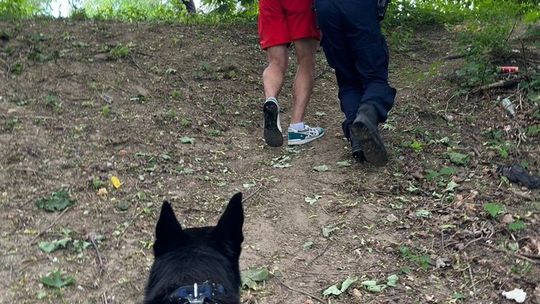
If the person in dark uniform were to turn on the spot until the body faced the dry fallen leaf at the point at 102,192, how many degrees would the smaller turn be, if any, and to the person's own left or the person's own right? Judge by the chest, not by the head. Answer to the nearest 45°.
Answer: approximately 90° to the person's own left

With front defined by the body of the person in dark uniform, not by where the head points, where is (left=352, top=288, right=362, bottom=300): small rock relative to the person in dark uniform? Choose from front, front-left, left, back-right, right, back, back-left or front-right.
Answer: back

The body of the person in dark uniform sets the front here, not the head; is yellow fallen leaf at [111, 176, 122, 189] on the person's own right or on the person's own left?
on the person's own left

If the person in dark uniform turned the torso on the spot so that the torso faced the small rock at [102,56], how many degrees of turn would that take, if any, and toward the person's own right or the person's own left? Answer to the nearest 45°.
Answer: approximately 45° to the person's own left

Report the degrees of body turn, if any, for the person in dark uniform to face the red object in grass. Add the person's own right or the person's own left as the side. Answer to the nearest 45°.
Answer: approximately 45° to the person's own right

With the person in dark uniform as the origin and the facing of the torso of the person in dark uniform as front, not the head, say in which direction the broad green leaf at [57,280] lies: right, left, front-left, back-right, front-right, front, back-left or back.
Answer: back-left

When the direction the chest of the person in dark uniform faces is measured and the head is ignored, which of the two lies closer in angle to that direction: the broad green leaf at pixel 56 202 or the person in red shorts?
the person in red shorts

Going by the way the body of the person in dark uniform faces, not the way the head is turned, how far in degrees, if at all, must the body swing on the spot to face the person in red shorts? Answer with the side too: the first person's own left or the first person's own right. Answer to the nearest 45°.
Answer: approximately 45° to the first person's own left

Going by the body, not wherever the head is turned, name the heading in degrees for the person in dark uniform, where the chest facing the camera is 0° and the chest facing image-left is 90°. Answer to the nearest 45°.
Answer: approximately 180°
